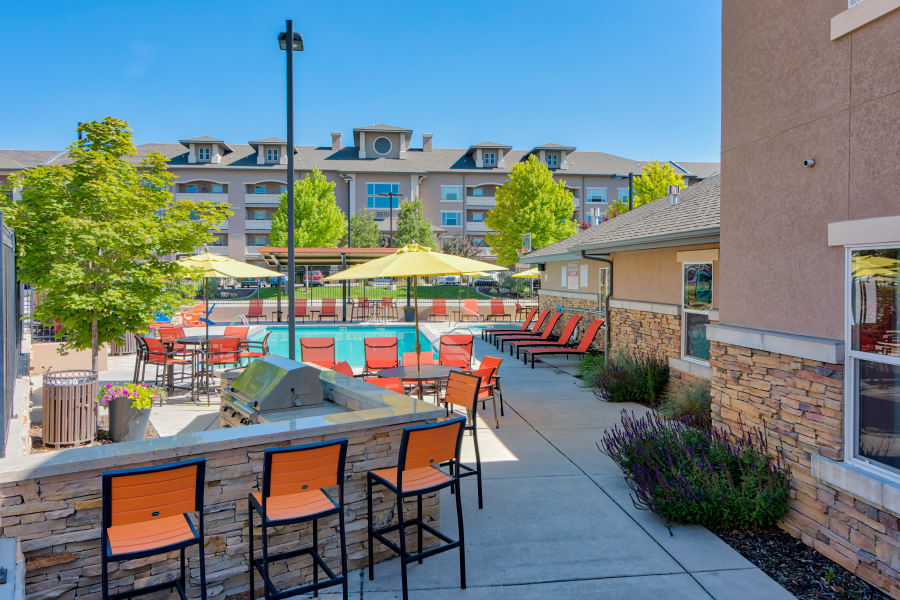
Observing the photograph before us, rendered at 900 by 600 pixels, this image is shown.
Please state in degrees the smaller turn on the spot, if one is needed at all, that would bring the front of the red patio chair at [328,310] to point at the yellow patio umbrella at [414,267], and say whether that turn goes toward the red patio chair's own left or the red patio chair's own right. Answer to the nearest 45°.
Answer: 0° — it already faces it

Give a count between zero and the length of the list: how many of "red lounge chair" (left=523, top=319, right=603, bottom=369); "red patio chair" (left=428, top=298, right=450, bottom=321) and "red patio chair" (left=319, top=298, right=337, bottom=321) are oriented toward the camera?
2

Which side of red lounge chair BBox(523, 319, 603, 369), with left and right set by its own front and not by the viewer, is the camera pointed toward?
left

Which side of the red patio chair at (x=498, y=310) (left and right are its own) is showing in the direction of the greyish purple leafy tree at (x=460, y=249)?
back

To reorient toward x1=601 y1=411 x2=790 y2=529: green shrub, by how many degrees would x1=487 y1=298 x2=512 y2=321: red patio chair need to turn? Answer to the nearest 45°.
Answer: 0° — it already faces it

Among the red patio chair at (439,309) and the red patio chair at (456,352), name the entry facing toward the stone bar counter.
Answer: the red patio chair at (439,309)

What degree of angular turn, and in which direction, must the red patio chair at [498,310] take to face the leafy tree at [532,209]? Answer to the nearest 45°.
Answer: approximately 180°
